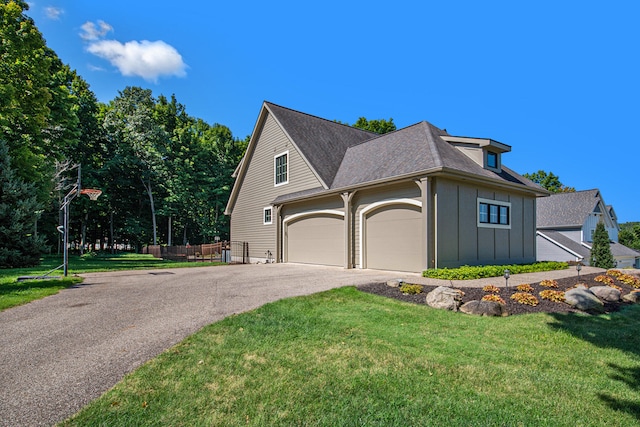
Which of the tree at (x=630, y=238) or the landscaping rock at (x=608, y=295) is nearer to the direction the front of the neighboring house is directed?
the landscaping rock

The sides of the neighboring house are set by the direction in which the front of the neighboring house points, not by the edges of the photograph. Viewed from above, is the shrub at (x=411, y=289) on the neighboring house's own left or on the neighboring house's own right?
on the neighboring house's own right

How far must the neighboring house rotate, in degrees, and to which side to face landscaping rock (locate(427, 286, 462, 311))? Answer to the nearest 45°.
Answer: approximately 45° to its right

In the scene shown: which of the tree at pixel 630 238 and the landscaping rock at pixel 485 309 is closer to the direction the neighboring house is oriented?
the landscaping rock

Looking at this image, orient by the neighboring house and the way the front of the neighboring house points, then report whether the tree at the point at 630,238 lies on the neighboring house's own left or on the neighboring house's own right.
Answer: on the neighboring house's own left

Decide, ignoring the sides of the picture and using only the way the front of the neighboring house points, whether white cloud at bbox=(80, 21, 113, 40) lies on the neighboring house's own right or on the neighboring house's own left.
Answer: on the neighboring house's own right

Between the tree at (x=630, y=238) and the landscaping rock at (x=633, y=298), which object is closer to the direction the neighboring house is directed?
the landscaping rock

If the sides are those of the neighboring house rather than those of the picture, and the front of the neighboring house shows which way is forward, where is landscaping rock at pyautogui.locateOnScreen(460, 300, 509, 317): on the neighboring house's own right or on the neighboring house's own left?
on the neighboring house's own right

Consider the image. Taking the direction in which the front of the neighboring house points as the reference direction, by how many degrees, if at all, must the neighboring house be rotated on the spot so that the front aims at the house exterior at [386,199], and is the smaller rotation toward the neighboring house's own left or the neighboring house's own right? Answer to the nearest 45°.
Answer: approximately 45° to the neighboring house's own right
